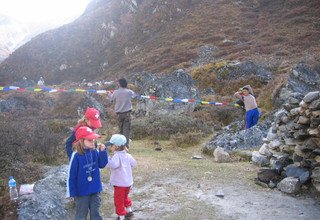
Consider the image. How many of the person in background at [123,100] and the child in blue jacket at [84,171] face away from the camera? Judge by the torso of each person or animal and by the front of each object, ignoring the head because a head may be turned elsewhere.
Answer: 1

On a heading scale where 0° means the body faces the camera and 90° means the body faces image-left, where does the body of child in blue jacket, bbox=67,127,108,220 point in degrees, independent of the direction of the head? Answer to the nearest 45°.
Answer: approximately 315°

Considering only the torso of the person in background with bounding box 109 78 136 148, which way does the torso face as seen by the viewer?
away from the camera

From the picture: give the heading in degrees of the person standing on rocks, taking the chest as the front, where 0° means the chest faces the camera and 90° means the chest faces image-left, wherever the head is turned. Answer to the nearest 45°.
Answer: approximately 45°

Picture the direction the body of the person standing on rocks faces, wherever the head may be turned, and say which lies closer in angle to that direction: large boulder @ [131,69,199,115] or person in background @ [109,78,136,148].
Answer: the person in background

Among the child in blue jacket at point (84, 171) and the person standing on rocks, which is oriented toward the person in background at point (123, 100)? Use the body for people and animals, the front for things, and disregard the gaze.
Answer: the person standing on rocks

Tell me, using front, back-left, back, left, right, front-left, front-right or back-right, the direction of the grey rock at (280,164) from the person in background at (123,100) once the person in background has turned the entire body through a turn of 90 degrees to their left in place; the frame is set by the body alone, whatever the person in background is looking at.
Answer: back-left
